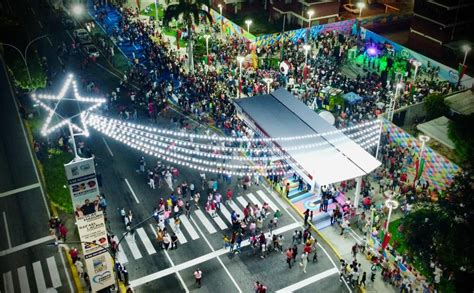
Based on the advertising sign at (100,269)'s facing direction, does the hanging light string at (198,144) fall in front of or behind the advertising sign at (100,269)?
behind

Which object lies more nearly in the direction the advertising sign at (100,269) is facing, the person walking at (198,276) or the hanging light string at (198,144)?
the person walking

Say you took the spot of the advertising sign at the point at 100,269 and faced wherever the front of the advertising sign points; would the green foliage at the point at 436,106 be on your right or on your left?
on your left

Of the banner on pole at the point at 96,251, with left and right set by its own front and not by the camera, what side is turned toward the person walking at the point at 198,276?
left

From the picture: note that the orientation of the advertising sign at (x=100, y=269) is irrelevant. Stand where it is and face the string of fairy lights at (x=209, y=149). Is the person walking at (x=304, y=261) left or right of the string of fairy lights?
right

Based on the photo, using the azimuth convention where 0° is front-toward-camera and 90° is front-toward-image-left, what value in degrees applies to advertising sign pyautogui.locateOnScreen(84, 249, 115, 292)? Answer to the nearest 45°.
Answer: approximately 0°

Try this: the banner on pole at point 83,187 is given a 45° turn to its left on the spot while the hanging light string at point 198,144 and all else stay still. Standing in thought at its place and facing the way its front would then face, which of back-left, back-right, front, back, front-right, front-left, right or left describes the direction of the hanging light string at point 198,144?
left

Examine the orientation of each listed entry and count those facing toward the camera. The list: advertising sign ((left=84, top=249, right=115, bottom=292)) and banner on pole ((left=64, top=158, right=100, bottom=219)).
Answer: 2

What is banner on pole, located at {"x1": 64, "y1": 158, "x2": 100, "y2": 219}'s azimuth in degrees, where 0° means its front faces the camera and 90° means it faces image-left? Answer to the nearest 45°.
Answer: approximately 0°

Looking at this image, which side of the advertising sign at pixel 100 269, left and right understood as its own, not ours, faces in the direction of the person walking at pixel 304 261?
left
